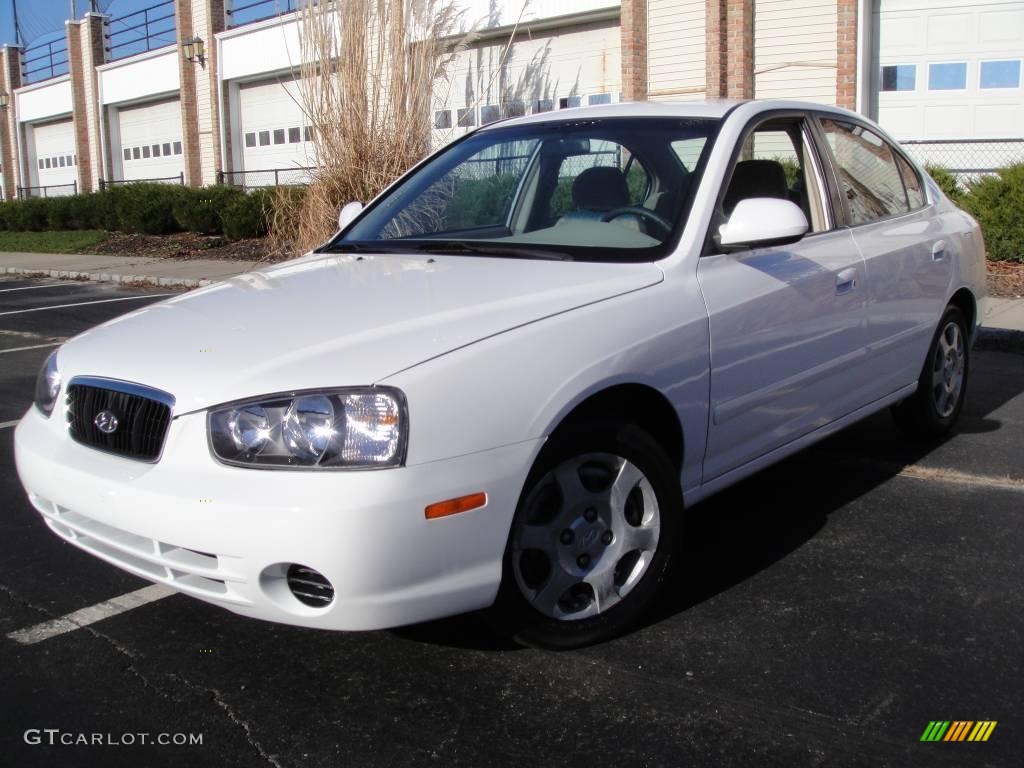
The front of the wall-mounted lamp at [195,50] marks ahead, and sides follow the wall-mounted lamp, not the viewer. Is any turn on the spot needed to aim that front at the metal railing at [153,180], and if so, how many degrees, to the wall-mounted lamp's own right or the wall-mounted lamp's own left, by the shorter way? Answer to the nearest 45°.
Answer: approximately 90° to the wall-mounted lamp's own right

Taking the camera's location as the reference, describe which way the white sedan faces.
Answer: facing the viewer and to the left of the viewer

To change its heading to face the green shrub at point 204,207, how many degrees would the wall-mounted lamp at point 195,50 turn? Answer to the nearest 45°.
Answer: approximately 45° to its left

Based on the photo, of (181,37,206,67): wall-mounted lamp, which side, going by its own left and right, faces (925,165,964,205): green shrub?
left

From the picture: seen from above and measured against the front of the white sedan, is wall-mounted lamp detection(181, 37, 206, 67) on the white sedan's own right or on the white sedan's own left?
on the white sedan's own right

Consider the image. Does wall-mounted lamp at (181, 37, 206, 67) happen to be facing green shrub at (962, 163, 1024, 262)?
no

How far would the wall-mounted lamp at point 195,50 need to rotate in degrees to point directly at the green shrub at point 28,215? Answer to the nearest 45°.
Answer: approximately 45° to its right

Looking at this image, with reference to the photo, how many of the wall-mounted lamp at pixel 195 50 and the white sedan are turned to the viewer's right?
0

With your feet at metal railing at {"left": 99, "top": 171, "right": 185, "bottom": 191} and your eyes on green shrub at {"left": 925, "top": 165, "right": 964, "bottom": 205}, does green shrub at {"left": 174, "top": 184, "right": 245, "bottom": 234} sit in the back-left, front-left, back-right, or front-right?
front-right

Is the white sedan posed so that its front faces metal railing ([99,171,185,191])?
no

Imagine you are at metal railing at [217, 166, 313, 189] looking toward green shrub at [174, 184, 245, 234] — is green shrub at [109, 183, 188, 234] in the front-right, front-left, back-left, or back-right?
front-right

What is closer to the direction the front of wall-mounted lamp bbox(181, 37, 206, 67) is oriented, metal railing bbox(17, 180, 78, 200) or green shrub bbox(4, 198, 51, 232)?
the green shrub

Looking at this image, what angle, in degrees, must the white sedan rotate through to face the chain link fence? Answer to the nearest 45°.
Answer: approximately 180°

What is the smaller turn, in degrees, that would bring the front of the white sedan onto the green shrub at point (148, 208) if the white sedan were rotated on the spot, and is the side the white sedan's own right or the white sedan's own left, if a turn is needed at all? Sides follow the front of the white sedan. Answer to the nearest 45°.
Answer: approximately 135° to the white sedan's own right
